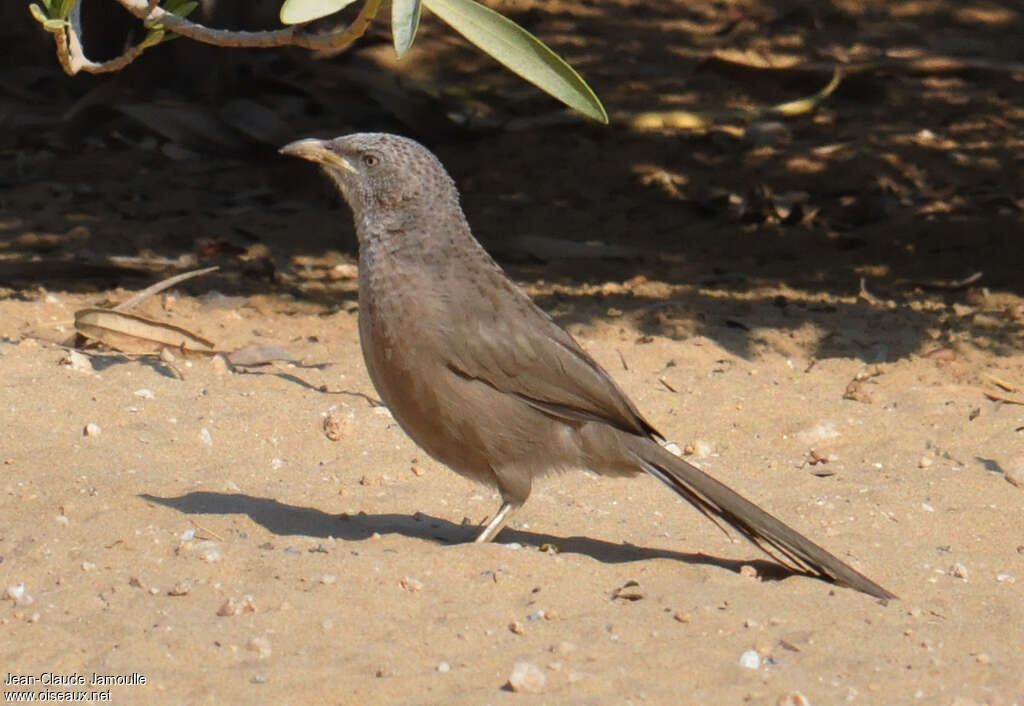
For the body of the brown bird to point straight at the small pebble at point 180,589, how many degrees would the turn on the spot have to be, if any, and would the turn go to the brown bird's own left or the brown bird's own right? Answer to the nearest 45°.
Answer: approximately 45° to the brown bird's own left

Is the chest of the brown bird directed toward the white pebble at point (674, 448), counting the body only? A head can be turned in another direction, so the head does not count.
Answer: no

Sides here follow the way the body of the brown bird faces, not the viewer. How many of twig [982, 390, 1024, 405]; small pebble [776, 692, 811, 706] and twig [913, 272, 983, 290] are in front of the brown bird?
0

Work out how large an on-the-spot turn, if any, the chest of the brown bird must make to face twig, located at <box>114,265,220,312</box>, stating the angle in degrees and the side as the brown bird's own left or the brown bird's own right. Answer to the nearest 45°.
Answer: approximately 45° to the brown bird's own right

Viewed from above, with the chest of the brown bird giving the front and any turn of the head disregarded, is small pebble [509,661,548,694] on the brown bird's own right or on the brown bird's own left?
on the brown bird's own left

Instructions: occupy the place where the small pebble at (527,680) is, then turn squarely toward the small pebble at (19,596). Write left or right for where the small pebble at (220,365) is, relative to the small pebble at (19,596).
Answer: right

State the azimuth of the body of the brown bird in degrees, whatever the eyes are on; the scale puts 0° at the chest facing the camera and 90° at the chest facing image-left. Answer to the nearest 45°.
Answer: approximately 90°

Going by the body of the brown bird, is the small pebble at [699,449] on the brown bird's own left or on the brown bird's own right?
on the brown bird's own right

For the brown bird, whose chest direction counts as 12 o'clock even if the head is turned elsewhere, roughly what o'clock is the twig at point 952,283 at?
The twig is roughly at 4 o'clock from the brown bird.

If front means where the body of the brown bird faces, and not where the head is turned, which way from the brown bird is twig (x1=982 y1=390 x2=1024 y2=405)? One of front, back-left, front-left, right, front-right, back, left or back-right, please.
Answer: back-right

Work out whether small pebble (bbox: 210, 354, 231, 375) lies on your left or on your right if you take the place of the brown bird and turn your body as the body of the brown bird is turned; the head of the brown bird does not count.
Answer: on your right

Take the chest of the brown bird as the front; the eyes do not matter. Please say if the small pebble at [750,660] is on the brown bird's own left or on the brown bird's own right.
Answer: on the brown bird's own left

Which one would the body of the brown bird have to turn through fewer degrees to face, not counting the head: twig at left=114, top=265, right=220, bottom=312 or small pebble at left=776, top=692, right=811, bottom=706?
the twig

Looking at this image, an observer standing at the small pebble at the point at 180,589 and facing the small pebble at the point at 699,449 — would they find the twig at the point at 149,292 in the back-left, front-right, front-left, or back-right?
front-left
